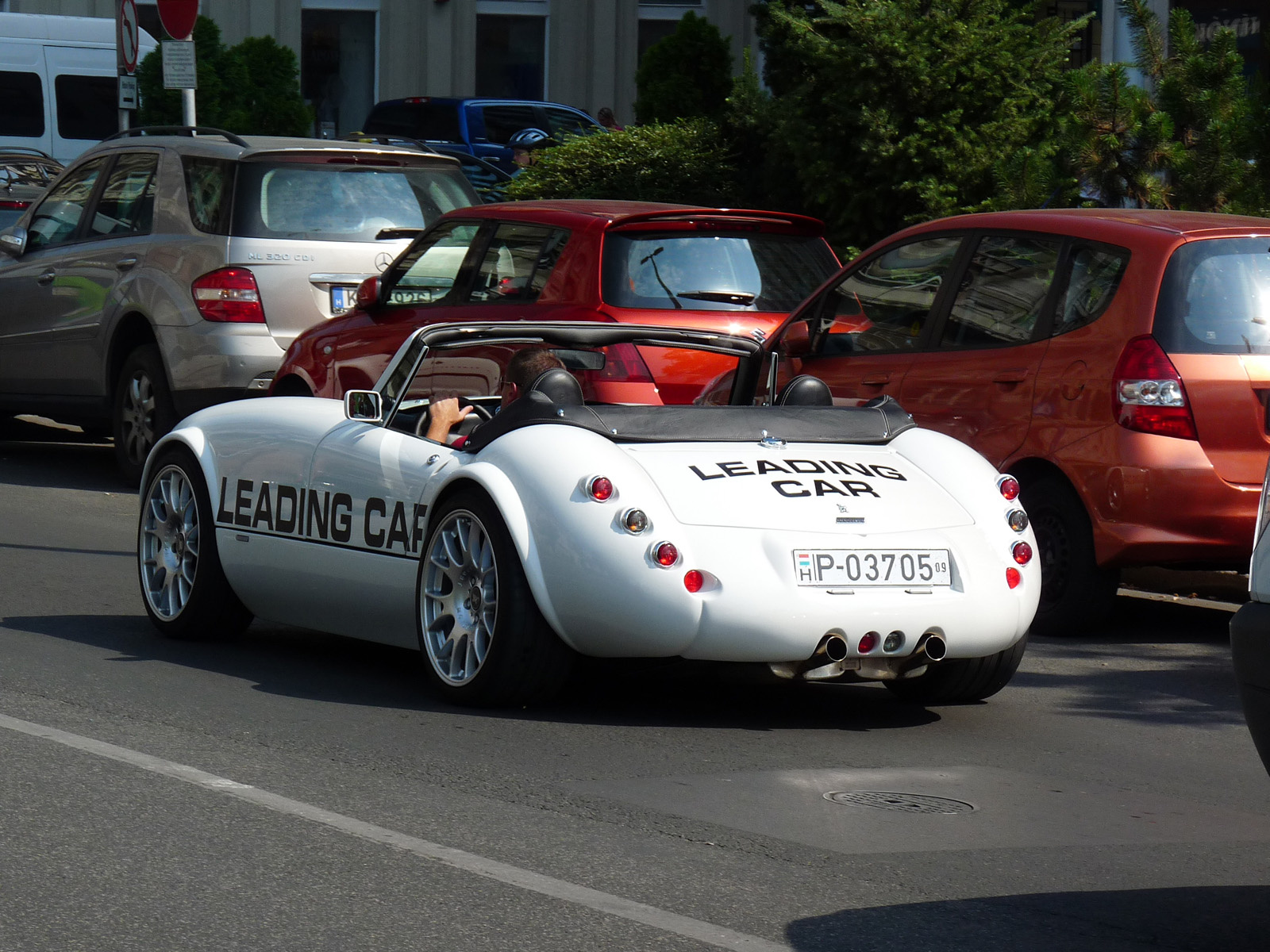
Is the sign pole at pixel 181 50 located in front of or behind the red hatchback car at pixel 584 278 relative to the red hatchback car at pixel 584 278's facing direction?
in front

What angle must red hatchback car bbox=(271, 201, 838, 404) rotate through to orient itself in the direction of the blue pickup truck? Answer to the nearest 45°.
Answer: approximately 45° to its right

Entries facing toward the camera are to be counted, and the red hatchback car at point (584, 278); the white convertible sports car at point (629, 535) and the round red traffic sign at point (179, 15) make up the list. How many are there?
1

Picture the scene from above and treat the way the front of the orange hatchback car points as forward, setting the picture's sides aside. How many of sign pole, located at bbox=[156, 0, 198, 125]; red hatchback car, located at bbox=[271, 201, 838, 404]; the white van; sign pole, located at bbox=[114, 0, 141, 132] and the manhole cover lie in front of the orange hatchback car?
4

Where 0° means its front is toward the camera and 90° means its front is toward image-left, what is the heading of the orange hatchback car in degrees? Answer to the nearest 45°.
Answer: approximately 135°

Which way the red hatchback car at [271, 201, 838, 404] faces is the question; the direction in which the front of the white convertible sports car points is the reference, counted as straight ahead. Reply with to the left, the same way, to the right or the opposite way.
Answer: the same way

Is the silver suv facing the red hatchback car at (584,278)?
no

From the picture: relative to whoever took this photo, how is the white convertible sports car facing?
facing away from the viewer and to the left of the viewer

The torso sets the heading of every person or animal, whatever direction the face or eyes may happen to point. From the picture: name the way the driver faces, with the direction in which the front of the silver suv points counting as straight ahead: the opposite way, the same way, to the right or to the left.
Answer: the same way

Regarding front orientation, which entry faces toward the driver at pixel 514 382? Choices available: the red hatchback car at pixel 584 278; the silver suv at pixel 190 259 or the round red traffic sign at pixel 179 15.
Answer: the round red traffic sign

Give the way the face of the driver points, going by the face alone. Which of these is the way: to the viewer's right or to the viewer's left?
to the viewer's left

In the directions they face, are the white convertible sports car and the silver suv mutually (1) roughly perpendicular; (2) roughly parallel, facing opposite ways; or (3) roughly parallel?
roughly parallel

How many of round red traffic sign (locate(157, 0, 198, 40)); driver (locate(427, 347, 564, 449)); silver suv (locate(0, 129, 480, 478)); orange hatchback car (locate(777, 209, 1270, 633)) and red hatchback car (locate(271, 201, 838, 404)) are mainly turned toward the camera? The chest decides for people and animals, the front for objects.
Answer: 1

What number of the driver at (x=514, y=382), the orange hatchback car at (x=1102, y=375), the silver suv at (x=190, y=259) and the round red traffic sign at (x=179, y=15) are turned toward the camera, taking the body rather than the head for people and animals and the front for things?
1

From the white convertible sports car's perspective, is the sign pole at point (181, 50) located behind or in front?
in front

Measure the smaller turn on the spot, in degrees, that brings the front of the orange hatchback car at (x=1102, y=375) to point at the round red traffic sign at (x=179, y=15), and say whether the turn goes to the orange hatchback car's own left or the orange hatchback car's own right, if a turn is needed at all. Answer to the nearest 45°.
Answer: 0° — it already faces it

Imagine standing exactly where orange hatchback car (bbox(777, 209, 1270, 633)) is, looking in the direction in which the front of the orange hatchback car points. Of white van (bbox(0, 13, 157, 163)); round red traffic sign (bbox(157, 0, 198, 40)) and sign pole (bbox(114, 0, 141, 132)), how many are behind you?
0

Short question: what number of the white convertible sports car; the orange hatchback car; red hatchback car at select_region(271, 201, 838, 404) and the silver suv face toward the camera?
0

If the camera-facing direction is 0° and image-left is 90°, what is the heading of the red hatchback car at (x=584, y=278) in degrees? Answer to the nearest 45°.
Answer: approximately 135°

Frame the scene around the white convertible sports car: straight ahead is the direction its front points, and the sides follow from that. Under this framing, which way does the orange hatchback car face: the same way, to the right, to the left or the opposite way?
the same way
